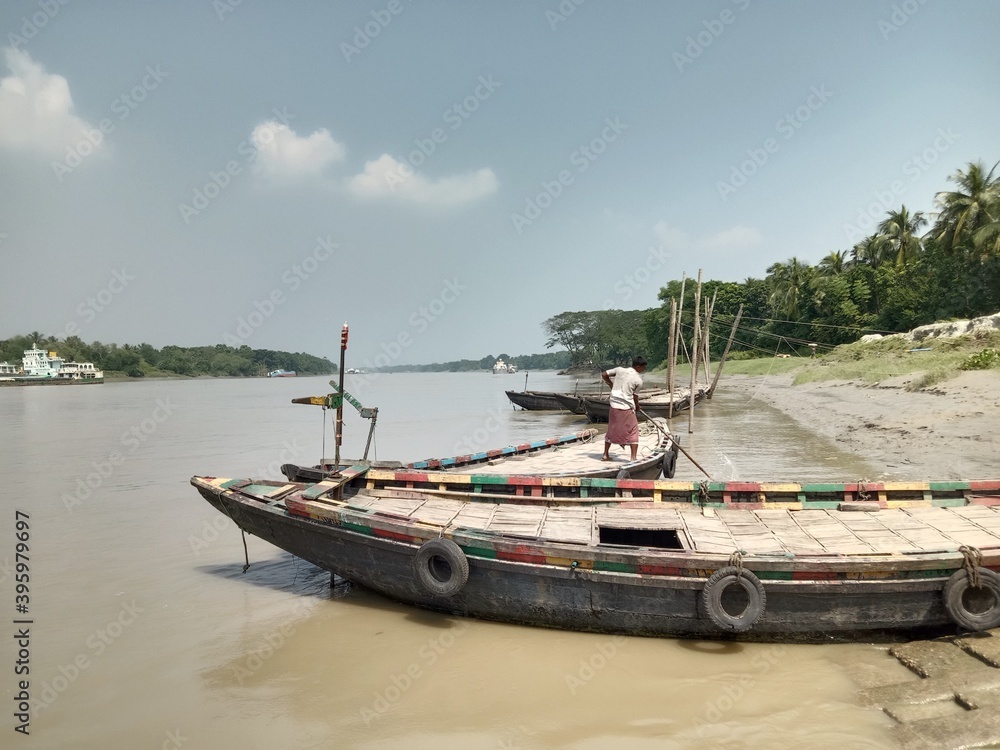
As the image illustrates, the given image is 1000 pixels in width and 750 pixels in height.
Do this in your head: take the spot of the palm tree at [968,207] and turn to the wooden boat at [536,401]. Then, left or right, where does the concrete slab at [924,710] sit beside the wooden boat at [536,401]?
left
